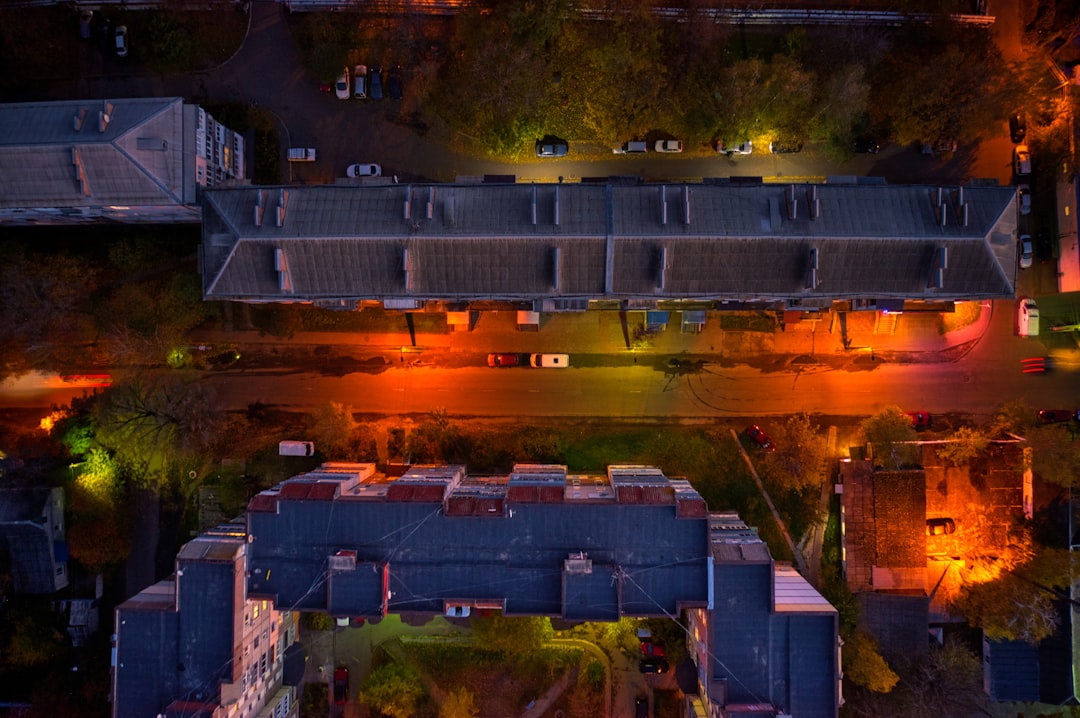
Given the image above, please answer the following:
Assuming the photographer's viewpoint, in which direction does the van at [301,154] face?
facing to the right of the viewer

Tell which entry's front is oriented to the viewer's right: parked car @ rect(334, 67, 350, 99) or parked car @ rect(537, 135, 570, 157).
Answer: parked car @ rect(537, 135, 570, 157)

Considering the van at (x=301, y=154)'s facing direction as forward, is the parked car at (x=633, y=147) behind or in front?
in front

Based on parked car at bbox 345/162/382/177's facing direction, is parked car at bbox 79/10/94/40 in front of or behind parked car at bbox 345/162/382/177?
in front

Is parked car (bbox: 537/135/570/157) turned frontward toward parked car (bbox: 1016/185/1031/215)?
yes
